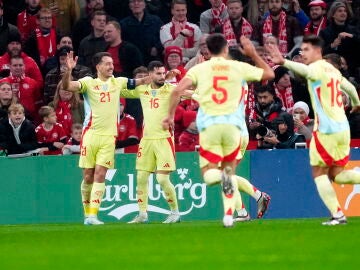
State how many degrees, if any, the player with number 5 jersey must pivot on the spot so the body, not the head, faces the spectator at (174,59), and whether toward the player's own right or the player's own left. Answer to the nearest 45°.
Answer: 0° — they already face them

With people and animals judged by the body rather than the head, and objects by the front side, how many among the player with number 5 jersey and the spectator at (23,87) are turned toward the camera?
1

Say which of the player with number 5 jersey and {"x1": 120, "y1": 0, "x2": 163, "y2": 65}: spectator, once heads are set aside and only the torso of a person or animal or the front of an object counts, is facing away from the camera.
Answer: the player with number 5 jersey

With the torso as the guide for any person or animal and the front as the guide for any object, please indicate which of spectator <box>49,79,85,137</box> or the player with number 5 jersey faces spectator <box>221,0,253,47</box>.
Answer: the player with number 5 jersey

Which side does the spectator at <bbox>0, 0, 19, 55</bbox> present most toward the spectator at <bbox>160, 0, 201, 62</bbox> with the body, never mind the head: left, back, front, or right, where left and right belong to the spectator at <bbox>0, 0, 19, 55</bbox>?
left

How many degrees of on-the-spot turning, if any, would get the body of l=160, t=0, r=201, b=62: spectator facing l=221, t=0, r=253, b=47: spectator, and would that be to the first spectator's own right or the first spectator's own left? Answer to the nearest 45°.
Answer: approximately 90° to the first spectator's own left

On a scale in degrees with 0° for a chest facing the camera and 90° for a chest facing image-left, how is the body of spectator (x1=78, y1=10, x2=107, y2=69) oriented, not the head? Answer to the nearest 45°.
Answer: approximately 315°

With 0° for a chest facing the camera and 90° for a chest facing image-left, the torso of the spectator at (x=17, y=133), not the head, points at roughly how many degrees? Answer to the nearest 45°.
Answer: approximately 0°

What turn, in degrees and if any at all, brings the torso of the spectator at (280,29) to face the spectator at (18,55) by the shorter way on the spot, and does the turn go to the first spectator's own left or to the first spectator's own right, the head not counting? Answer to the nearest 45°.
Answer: approximately 90° to the first spectator's own right

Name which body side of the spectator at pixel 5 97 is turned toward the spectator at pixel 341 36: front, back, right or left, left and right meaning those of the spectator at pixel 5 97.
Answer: left
